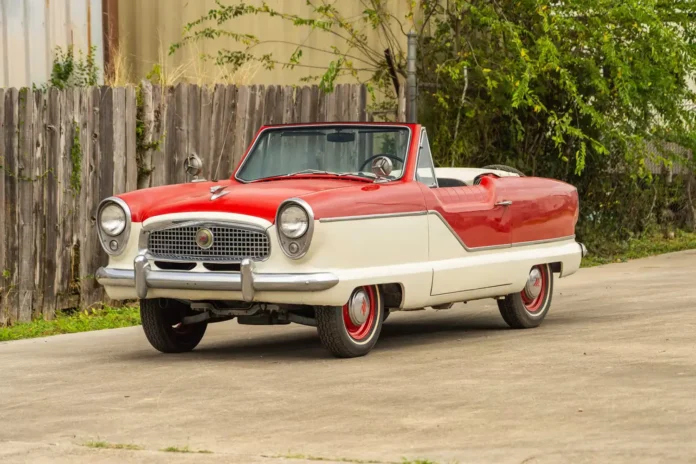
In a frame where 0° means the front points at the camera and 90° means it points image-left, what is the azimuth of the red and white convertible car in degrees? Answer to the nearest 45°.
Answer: approximately 45°

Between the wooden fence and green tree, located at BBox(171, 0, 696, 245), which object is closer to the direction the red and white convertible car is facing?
the wooden fence

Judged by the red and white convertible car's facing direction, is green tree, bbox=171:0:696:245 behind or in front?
behind

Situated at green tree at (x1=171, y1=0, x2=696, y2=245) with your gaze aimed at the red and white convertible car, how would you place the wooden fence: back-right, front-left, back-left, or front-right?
front-right
